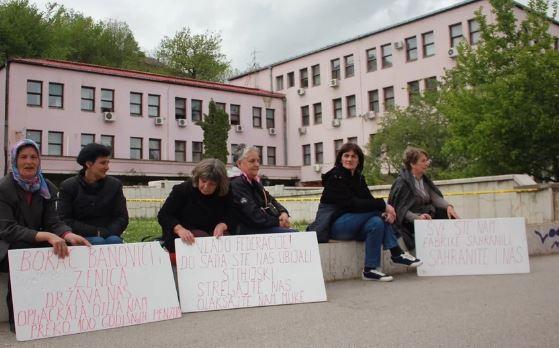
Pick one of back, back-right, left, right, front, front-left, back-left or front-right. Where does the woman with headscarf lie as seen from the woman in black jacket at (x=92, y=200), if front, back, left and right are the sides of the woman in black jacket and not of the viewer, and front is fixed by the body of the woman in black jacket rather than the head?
right

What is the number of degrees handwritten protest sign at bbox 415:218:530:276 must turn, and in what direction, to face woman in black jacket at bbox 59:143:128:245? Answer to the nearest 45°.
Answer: approximately 45° to its right

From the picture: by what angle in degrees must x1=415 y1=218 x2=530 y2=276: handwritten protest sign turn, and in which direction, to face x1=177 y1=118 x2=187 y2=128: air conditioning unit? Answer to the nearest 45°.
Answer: approximately 135° to its right

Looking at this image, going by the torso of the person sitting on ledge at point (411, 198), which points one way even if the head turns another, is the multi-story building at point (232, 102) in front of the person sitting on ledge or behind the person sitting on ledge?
behind

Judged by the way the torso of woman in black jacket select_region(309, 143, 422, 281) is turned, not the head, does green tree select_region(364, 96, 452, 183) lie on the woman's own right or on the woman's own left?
on the woman's own left

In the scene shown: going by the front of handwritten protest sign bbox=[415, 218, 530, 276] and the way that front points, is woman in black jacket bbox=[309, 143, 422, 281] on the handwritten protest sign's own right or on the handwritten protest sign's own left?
on the handwritten protest sign's own right

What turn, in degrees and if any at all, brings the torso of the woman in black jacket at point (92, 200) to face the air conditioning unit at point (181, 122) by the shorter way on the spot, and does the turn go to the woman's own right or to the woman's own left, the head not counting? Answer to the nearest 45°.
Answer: approximately 135° to the woman's own left

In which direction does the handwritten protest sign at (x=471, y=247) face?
toward the camera

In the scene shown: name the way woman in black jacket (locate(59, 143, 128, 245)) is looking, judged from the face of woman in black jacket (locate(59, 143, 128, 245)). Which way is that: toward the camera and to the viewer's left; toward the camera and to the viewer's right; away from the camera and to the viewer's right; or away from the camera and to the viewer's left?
toward the camera and to the viewer's right

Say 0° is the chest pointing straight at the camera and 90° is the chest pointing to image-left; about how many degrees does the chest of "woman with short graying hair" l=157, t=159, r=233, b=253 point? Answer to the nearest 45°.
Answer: approximately 0°

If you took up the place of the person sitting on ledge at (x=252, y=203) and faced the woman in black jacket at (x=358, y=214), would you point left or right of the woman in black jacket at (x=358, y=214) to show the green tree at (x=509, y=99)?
left

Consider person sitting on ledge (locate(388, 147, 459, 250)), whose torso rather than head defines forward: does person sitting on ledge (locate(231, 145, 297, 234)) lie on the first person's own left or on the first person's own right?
on the first person's own right

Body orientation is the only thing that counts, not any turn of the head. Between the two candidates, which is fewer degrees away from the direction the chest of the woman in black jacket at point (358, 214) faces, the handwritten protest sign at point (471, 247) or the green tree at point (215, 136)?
the handwritten protest sign

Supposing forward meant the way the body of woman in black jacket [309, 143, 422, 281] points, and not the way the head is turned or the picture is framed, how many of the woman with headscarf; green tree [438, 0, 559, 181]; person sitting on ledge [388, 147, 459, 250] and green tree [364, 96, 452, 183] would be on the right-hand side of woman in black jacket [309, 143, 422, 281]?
1

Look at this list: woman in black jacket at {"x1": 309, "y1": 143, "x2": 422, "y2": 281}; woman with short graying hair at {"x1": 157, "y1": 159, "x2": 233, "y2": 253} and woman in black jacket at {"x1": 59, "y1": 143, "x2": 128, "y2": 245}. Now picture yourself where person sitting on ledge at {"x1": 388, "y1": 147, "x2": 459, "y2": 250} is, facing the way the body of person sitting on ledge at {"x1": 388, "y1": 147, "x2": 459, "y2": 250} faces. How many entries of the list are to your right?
3
